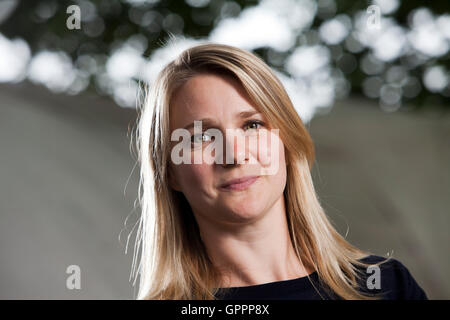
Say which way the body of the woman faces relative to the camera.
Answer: toward the camera
